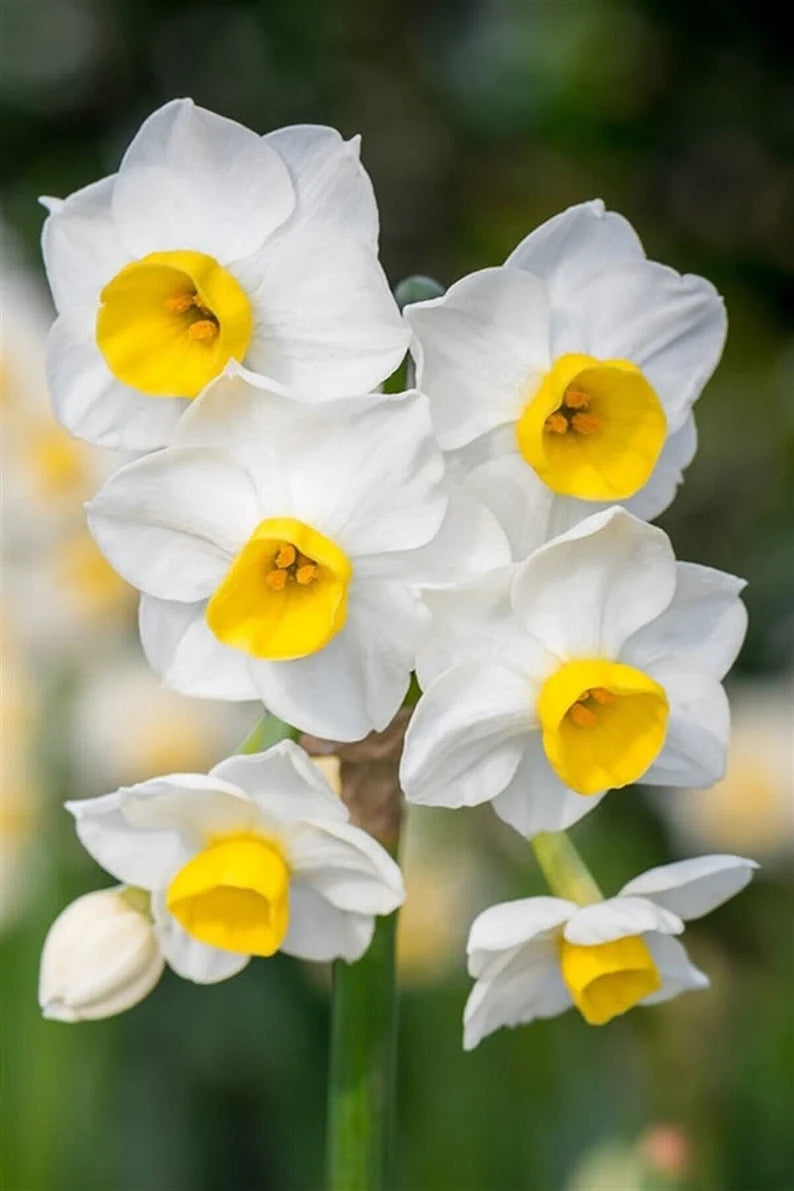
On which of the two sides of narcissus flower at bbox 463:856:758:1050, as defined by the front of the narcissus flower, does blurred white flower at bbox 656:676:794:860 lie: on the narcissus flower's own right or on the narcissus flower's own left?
on the narcissus flower's own left

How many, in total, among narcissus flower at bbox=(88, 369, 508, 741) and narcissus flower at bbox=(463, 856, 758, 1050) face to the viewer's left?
0

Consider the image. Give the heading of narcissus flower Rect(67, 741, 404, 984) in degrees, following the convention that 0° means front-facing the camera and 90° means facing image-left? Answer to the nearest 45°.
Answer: approximately 45°

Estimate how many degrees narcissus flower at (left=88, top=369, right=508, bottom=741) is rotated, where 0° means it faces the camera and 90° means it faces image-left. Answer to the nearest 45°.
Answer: approximately 0°
